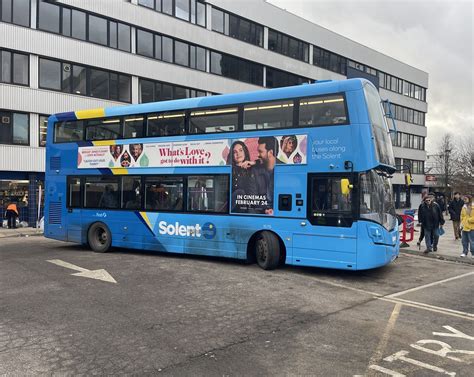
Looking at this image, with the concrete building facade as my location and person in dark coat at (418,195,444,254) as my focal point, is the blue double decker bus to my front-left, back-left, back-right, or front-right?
front-right

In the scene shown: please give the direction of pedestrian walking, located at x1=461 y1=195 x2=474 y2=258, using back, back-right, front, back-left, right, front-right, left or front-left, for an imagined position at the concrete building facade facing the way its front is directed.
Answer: front

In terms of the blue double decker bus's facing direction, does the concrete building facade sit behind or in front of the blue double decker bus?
behind

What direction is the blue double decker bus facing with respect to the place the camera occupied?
facing the viewer and to the right of the viewer

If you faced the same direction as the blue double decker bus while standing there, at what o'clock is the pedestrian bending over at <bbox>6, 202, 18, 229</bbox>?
The pedestrian bending over is roughly at 6 o'clock from the blue double decker bus.

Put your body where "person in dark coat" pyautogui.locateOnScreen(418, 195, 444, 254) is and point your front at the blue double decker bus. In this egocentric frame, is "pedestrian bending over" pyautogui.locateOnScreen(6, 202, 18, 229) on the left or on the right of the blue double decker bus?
right

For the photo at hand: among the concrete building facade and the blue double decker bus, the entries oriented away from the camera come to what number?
0
